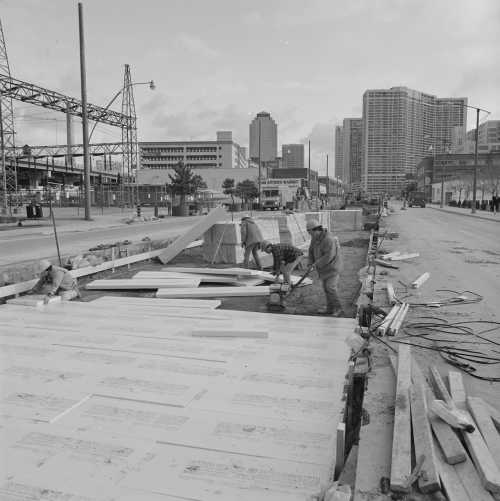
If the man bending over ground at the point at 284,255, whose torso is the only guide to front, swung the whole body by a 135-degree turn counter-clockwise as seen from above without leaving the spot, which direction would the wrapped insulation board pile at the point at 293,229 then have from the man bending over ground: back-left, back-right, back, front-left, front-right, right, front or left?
back-left

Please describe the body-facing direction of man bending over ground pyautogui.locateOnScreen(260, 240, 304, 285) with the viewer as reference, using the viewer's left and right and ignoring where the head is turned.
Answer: facing to the left of the viewer

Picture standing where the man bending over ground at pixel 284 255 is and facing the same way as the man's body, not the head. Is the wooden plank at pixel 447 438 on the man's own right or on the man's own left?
on the man's own left

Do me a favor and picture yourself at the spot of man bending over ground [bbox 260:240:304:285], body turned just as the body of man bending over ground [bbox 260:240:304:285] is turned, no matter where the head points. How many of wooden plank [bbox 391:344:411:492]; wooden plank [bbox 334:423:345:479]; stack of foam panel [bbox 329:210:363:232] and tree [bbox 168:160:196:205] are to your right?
2

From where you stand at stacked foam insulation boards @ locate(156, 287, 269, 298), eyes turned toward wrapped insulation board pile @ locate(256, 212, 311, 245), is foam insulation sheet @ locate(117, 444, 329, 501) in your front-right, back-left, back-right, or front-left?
back-right

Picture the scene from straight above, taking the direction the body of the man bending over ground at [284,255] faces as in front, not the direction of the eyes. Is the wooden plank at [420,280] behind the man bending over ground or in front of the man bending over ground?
behind

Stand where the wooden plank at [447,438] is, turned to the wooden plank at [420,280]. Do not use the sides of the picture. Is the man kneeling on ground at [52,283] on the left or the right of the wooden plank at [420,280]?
left

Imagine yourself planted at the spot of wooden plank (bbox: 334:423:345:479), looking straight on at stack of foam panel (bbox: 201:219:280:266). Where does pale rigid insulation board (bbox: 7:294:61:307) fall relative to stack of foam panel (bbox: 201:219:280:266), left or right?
left
